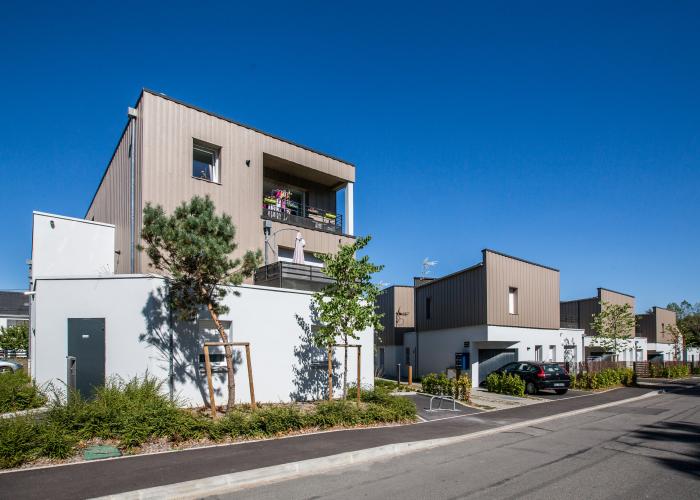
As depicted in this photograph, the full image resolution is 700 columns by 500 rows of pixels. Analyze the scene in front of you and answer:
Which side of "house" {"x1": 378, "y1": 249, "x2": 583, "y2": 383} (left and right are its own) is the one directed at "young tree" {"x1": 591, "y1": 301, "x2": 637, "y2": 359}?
left

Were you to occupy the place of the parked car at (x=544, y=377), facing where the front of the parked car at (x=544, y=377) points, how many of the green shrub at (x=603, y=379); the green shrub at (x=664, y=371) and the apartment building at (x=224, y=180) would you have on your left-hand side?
1

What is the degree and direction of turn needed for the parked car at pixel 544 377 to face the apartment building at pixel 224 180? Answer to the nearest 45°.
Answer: approximately 90° to its left

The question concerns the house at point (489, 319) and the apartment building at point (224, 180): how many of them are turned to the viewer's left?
0

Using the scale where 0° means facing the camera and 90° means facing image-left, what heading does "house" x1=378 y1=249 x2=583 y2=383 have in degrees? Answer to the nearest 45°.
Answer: approximately 315°

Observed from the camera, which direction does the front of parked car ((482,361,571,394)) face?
facing away from the viewer and to the left of the viewer

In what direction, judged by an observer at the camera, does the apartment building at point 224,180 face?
facing the viewer and to the right of the viewer

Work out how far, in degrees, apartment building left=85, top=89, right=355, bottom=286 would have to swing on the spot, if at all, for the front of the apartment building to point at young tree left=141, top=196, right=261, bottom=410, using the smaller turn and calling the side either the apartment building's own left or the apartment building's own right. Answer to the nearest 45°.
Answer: approximately 45° to the apartment building's own right
